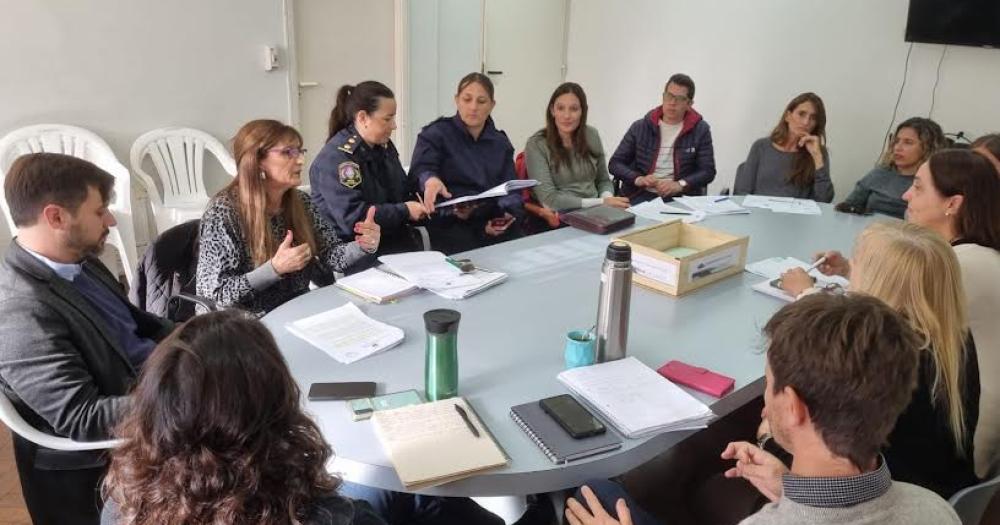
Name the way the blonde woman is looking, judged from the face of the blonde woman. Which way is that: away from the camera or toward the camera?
away from the camera

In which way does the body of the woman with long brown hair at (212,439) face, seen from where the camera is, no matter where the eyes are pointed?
away from the camera

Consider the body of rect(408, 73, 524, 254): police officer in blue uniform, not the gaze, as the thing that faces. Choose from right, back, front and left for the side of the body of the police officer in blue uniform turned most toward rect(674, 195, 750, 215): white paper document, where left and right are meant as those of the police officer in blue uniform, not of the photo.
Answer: left

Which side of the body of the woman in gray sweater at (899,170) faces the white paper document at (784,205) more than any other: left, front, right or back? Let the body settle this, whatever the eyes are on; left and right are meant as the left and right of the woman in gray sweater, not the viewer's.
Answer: front

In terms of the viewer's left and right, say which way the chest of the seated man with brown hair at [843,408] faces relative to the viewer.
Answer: facing away from the viewer and to the left of the viewer

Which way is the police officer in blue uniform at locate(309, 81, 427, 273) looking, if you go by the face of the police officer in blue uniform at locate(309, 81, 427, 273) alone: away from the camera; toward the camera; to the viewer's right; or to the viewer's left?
to the viewer's right

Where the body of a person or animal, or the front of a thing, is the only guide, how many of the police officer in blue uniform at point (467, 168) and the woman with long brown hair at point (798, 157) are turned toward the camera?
2

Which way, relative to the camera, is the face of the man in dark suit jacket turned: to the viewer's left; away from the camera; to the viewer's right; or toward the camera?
to the viewer's right

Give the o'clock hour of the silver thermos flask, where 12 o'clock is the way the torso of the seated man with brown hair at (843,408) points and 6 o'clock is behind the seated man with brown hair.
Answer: The silver thermos flask is roughly at 12 o'clock from the seated man with brown hair.

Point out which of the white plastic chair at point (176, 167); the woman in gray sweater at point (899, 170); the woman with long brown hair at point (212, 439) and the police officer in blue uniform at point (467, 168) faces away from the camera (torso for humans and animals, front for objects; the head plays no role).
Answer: the woman with long brown hair

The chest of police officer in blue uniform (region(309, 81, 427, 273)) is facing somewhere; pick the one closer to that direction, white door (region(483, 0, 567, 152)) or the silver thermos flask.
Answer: the silver thermos flask

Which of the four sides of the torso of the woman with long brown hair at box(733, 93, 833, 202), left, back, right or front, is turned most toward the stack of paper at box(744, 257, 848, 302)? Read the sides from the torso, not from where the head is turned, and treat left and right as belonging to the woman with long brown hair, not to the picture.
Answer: front

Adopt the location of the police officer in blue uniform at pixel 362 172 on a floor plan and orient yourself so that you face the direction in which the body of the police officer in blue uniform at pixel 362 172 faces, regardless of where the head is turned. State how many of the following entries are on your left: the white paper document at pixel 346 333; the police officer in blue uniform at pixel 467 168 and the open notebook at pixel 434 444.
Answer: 1

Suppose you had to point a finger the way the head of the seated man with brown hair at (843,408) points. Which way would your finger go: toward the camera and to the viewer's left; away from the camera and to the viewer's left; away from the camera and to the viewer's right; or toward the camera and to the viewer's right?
away from the camera and to the viewer's left
